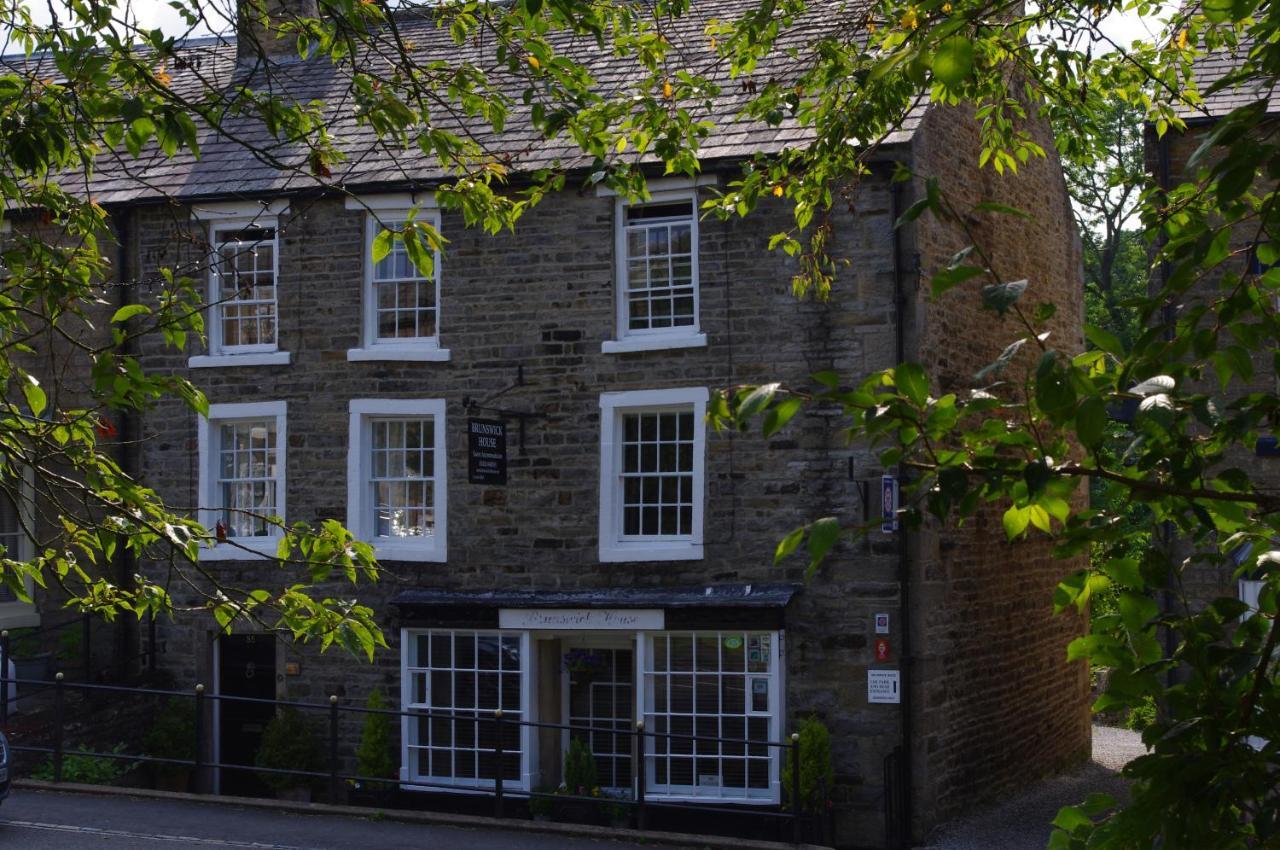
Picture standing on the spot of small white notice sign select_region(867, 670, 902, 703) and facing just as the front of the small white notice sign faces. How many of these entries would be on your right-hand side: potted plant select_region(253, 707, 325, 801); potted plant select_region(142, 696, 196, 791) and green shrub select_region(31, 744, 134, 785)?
3

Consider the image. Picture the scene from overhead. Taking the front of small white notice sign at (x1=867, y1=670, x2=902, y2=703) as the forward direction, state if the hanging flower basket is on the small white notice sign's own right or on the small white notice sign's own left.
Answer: on the small white notice sign's own right

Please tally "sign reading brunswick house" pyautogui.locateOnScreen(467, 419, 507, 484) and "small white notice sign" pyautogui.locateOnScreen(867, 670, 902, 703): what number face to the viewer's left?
0

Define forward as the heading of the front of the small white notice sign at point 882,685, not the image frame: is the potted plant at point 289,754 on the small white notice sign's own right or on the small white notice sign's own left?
on the small white notice sign's own right

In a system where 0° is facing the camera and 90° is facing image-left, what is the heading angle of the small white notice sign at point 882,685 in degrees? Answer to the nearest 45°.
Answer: approximately 0°

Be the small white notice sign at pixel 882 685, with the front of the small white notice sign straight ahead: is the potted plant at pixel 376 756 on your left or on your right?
on your right

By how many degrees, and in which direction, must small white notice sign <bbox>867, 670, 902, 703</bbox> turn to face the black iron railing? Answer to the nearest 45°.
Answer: approximately 90° to its right

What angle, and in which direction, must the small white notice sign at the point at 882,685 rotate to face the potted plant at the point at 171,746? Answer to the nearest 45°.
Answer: approximately 90° to its right

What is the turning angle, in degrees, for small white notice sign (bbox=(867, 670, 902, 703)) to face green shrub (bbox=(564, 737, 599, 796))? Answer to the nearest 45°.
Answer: approximately 90° to its right

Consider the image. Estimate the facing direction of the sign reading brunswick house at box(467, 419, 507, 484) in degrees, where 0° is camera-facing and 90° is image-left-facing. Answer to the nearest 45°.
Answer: approximately 315°
